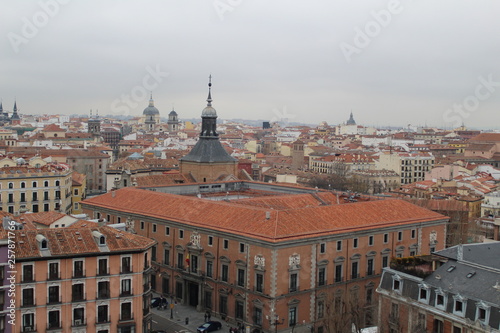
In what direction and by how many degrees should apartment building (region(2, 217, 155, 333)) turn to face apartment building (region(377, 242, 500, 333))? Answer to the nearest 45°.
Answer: approximately 90° to its left

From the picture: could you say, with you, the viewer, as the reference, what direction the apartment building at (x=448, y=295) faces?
facing the viewer and to the left of the viewer

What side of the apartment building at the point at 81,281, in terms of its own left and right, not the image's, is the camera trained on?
front

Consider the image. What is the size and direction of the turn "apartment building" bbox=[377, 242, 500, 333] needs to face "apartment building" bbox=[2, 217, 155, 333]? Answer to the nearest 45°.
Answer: approximately 45° to its right

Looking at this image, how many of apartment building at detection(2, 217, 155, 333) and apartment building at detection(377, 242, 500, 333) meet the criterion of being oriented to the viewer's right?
0
